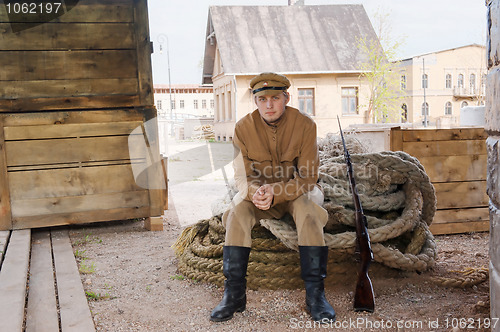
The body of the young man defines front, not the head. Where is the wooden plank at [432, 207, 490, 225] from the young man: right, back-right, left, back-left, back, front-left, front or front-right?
back-left

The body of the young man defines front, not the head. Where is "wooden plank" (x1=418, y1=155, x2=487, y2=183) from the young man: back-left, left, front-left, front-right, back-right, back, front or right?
back-left

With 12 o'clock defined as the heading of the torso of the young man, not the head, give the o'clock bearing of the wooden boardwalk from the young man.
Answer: The wooden boardwalk is roughly at 3 o'clock from the young man.

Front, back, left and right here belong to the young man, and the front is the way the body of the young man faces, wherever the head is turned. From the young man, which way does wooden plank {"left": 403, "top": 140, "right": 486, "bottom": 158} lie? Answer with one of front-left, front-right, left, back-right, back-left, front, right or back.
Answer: back-left

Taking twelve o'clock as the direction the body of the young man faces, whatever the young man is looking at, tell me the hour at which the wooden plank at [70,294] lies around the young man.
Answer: The wooden plank is roughly at 3 o'clock from the young man.

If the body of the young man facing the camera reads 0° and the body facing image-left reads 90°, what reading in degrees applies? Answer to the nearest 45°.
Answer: approximately 0°

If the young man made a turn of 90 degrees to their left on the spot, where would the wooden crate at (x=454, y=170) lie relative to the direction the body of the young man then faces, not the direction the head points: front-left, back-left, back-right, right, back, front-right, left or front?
front-left

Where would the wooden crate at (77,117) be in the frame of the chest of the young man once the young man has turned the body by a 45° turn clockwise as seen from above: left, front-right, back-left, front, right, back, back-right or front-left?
right
